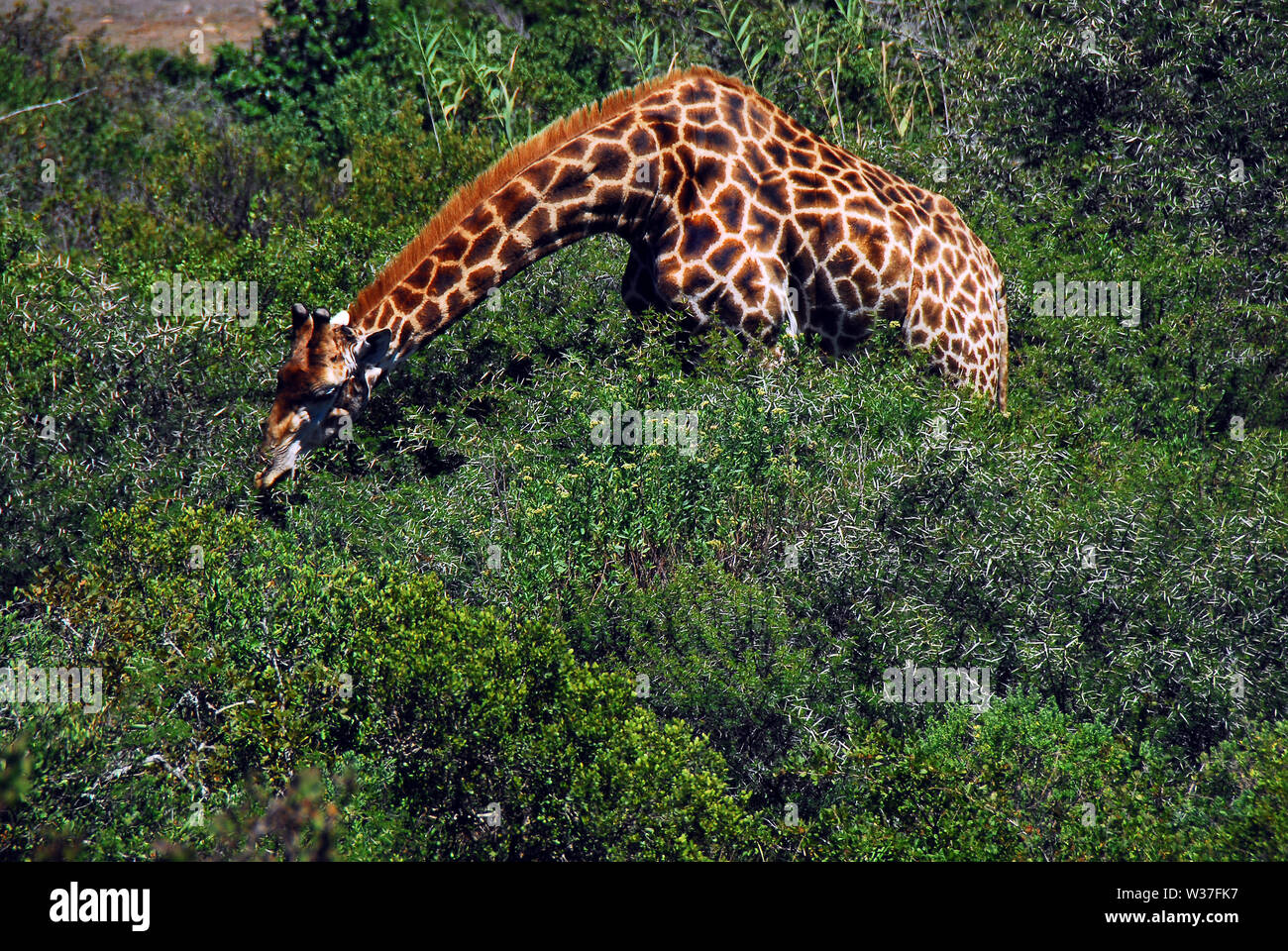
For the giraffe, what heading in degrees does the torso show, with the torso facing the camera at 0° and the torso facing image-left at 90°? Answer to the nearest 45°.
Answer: approximately 90°
